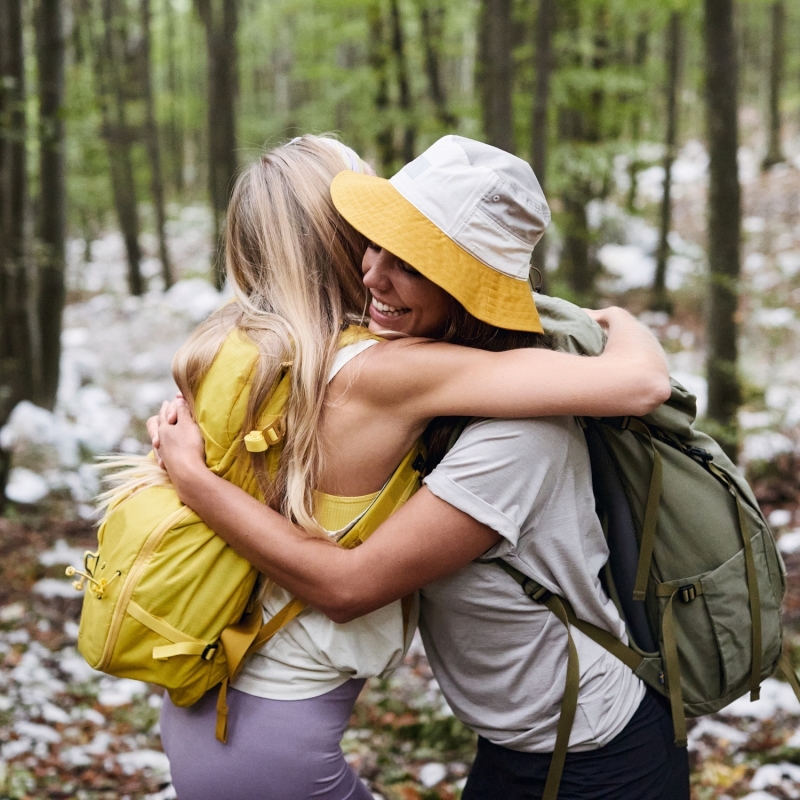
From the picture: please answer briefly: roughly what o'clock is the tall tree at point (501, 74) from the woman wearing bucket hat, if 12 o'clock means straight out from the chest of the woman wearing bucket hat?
The tall tree is roughly at 3 o'clock from the woman wearing bucket hat.

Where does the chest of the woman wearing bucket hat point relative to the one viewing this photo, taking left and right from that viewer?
facing to the left of the viewer

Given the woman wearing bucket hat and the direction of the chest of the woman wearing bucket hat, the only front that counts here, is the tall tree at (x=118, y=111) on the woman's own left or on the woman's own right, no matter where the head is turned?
on the woman's own right

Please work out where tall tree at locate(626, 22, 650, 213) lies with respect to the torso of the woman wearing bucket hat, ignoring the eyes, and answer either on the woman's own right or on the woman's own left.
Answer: on the woman's own right

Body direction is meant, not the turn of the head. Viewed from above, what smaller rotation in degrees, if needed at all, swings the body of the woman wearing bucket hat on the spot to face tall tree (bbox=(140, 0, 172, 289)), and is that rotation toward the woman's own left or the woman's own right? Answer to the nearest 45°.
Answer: approximately 90° to the woman's own right

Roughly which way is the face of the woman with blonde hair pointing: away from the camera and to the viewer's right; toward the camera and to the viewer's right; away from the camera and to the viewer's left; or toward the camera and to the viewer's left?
away from the camera and to the viewer's right

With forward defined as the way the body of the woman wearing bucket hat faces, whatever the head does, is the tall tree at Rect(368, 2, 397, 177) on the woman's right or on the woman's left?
on the woman's right

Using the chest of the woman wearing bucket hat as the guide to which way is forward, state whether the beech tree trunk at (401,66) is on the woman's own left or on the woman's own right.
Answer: on the woman's own right

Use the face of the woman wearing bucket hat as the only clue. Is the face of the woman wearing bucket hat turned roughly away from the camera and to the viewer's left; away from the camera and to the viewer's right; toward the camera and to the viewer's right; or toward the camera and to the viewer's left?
toward the camera and to the viewer's left

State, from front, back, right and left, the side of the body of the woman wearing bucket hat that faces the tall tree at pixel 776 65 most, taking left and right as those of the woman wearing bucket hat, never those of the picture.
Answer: right
